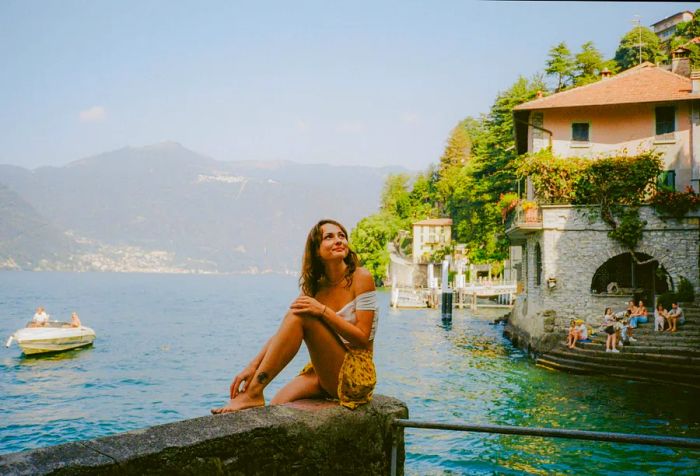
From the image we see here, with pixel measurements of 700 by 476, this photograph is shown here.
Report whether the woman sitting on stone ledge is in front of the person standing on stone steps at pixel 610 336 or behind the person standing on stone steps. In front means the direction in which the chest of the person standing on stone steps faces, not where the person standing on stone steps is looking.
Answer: in front

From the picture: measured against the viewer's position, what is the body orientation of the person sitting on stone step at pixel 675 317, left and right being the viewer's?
facing the viewer and to the left of the viewer

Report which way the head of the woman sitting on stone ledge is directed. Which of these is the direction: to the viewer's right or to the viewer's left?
to the viewer's right

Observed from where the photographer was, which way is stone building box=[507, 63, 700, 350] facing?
facing the viewer

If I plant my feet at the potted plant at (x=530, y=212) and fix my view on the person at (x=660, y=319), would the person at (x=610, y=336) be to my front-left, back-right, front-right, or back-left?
front-right

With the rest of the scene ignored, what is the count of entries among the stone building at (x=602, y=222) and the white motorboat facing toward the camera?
1

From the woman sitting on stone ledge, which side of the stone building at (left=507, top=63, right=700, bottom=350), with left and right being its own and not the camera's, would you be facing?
front

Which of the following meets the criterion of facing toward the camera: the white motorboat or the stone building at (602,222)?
the stone building
